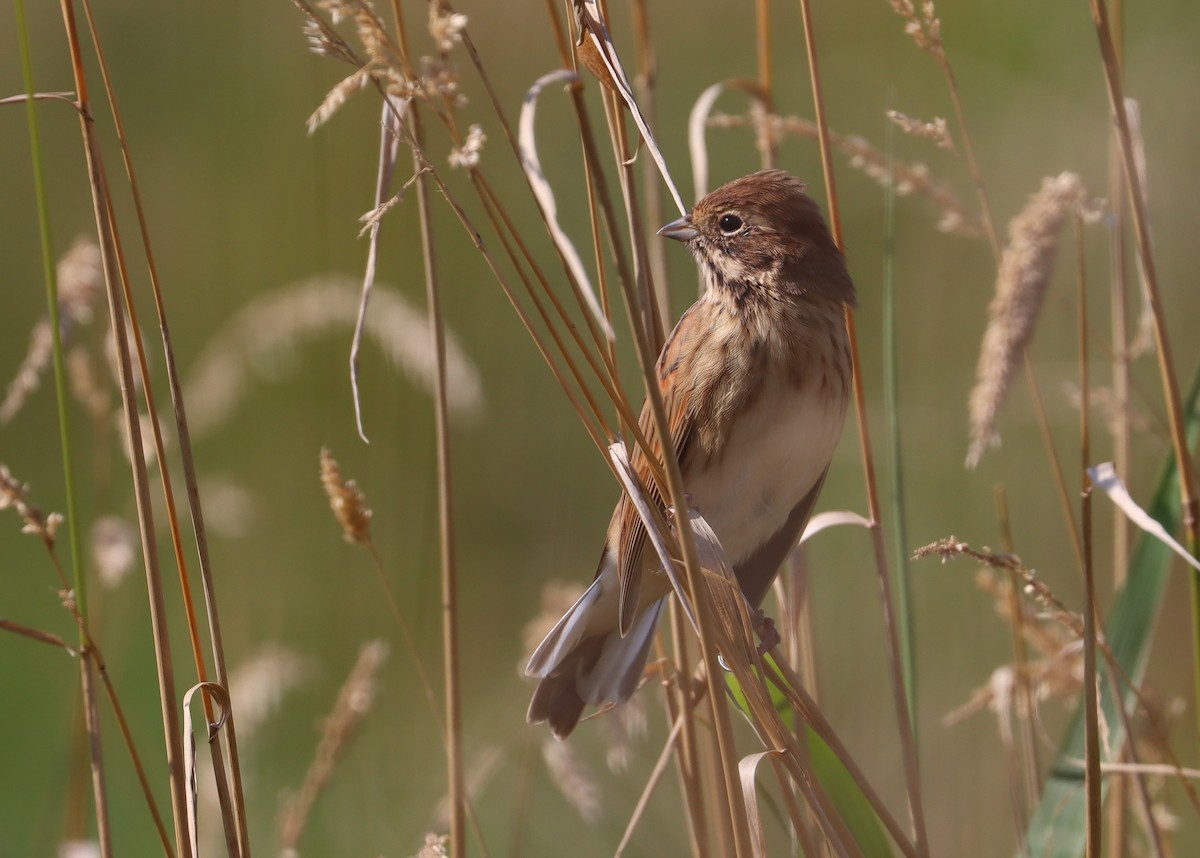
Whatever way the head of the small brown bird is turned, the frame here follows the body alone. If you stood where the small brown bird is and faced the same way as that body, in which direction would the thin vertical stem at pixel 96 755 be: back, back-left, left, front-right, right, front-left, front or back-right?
right

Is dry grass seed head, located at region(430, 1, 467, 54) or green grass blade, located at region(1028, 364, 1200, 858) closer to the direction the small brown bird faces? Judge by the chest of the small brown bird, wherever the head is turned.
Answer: the green grass blade

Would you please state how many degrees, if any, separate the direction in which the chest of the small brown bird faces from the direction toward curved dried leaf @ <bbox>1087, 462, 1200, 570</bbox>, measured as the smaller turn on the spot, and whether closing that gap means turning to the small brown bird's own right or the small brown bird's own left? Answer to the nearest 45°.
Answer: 0° — it already faces it

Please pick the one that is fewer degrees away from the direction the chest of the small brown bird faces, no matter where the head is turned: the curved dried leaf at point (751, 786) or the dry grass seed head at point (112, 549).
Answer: the curved dried leaf

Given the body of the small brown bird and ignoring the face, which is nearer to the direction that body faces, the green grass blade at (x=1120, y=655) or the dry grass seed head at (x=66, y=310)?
the green grass blade

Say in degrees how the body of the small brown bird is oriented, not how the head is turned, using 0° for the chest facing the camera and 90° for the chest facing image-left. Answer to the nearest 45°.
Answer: approximately 315°

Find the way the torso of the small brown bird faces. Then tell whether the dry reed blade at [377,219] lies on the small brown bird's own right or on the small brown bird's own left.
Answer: on the small brown bird's own right
